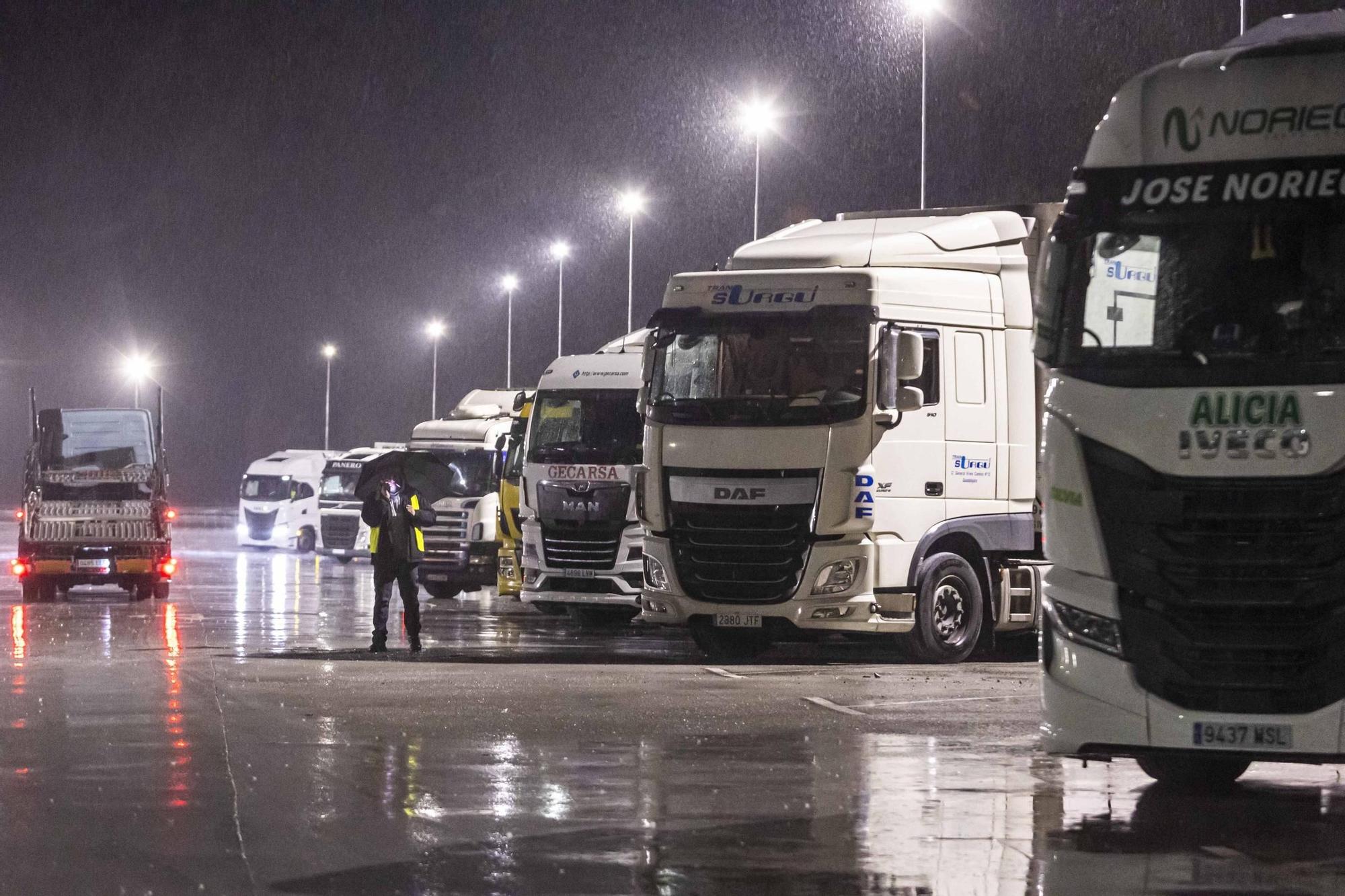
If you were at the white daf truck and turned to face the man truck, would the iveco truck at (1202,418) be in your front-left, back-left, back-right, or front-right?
back-left

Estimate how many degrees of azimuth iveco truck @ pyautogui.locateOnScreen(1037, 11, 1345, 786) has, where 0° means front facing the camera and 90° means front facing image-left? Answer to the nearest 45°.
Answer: approximately 0°

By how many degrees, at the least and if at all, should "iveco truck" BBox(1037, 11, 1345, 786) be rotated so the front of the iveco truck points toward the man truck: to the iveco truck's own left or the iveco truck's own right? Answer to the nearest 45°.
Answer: approximately 135° to the iveco truck's own right

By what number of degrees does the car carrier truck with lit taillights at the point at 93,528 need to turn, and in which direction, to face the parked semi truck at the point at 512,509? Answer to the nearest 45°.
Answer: approximately 135° to its right

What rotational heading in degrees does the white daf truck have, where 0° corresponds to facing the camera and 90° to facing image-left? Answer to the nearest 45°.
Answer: approximately 45°

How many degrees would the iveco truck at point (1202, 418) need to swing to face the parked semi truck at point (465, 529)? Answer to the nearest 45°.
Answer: approximately 135° to its right

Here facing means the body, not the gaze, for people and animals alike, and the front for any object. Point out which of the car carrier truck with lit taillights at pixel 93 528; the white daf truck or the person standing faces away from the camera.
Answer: the car carrier truck with lit taillights

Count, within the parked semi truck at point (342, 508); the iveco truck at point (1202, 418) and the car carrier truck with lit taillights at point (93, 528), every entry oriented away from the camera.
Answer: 1

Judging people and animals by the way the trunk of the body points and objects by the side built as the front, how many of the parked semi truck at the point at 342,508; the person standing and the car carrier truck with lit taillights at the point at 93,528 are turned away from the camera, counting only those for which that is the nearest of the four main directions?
1

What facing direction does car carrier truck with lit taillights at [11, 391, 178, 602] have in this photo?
away from the camera

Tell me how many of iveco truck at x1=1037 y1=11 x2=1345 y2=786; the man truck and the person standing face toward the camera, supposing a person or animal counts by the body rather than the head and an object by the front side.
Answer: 3
